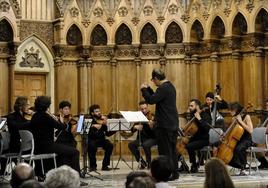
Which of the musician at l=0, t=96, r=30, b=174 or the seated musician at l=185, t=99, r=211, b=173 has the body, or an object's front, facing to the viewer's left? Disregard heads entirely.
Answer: the seated musician

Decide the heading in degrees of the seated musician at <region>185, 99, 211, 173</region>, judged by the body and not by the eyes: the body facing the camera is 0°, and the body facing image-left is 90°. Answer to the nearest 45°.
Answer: approximately 90°

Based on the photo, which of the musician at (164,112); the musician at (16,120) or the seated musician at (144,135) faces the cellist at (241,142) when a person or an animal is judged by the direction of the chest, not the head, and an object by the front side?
the musician at (16,120)

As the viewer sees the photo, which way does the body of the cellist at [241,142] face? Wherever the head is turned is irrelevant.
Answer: to the viewer's left

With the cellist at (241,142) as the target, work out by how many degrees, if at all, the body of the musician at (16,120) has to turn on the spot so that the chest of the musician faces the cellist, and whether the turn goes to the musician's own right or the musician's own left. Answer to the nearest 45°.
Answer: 0° — they already face them

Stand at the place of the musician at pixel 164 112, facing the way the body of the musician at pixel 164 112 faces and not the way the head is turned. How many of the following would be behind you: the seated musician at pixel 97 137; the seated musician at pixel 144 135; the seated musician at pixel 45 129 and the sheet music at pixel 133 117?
0

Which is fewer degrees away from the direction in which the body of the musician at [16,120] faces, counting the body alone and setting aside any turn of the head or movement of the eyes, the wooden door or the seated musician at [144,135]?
the seated musician

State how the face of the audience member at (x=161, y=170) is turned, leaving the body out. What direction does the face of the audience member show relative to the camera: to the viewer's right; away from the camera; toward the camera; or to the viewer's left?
away from the camera

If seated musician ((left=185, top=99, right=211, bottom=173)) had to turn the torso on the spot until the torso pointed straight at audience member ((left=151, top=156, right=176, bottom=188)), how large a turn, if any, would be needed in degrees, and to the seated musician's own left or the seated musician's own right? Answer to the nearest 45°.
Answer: approximately 90° to the seated musician's own left

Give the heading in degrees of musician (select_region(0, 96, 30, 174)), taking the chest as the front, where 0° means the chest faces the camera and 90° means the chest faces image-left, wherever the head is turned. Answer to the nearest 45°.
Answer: approximately 270°

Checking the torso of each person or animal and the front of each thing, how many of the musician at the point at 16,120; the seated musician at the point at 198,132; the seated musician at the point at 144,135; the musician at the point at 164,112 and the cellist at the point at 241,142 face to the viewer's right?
1

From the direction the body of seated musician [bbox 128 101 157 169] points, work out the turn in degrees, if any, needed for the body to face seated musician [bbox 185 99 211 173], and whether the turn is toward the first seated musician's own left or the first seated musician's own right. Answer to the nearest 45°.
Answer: approximately 90° to the first seated musician's own left

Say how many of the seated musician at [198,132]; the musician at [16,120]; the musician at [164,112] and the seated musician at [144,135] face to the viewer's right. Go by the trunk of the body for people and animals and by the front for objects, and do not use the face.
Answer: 1

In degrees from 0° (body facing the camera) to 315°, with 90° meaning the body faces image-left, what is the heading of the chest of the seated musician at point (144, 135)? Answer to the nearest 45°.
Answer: approximately 45°

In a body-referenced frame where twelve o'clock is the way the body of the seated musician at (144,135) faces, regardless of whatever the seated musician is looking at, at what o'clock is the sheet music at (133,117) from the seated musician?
The sheet music is roughly at 11 o'clock from the seated musician.

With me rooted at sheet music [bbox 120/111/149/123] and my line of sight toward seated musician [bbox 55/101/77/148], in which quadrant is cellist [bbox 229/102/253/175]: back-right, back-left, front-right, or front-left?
back-left
